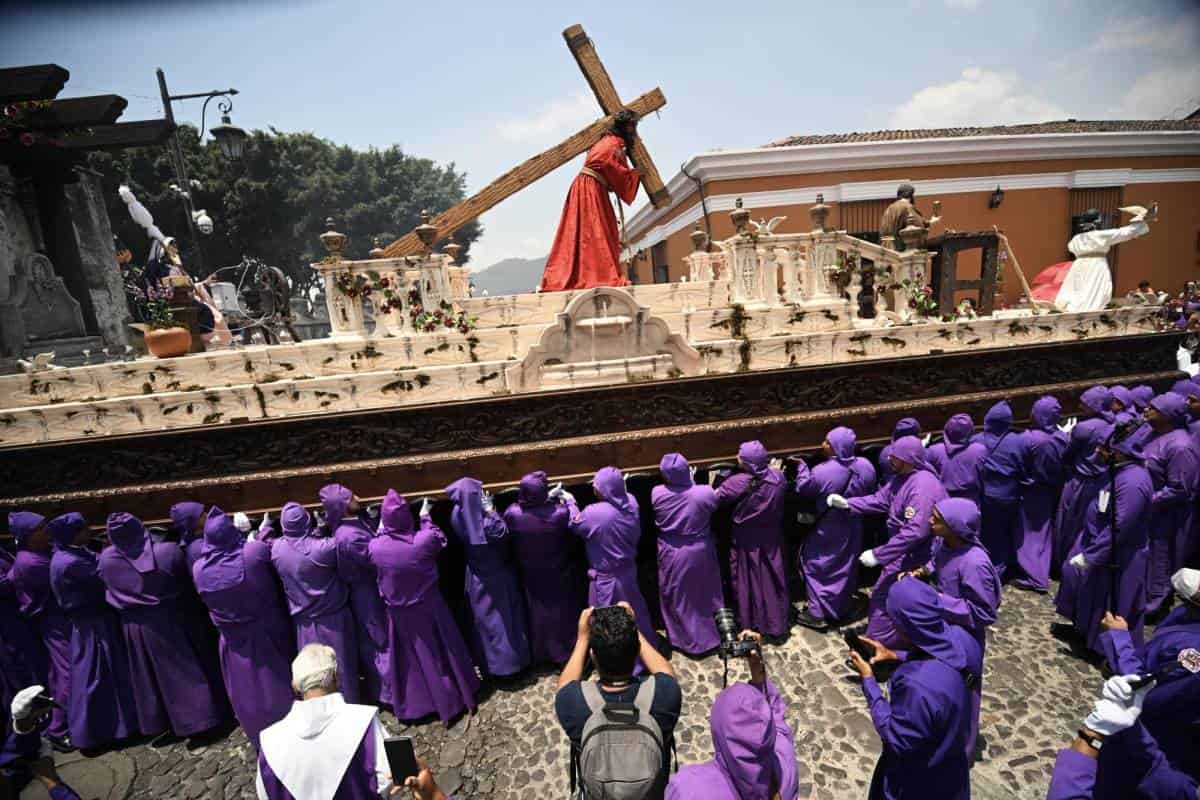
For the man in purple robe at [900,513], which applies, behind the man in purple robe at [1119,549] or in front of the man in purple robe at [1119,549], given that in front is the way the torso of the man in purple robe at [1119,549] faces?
in front

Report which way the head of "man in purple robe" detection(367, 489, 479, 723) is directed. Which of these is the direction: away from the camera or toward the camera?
away from the camera

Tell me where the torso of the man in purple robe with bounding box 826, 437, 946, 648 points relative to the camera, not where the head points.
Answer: to the viewer's left

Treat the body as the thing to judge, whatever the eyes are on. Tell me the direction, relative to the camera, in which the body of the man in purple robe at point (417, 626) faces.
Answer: away from the camera

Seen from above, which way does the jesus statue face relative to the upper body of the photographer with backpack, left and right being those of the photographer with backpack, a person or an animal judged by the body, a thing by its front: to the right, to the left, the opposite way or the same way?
to the right

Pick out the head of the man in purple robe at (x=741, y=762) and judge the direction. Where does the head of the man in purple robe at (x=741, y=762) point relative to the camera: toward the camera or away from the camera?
away from the camera

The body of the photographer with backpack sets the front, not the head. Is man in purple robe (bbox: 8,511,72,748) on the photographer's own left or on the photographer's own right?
on the photographer's own left

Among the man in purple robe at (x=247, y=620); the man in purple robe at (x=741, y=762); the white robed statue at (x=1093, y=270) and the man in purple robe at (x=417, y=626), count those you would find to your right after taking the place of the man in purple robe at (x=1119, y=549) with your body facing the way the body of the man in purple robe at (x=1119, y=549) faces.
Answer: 1

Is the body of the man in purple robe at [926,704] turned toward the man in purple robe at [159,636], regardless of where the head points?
no

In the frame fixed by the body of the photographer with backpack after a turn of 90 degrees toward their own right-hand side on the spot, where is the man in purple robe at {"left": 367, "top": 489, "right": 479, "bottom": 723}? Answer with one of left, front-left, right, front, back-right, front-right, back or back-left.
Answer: back-left

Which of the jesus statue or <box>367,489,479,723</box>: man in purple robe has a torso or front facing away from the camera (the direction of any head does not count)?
the man in purple robe

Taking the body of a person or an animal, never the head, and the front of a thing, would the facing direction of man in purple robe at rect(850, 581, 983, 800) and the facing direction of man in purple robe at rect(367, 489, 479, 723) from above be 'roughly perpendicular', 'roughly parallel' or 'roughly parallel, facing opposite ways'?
roughly parallel

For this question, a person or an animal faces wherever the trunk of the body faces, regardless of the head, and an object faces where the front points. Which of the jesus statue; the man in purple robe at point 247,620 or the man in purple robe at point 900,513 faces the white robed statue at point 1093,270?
the jesus statue

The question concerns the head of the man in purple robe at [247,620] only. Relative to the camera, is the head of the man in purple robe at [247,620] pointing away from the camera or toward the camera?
away from the camera

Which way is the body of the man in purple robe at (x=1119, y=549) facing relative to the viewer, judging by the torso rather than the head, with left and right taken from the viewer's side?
facing to the left of the viewer

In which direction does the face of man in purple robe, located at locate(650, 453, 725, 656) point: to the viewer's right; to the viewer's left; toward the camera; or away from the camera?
away from the camera

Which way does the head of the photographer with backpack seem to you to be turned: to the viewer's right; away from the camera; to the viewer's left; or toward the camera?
away from the camera

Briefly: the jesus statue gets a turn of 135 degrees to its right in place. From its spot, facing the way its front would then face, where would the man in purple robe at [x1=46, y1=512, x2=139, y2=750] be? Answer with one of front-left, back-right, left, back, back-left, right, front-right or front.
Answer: front

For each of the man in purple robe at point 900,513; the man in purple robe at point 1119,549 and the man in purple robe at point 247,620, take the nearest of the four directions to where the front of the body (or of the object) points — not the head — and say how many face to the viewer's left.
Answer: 2

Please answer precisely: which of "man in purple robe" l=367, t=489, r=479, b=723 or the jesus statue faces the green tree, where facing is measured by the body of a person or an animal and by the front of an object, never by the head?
the man in purple robe

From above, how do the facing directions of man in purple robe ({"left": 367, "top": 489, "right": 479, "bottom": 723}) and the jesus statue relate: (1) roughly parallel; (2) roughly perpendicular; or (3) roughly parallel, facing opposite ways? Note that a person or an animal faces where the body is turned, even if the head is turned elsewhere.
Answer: roughly perpendicular

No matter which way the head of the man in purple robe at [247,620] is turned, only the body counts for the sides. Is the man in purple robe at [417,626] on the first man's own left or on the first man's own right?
on the first man's own right
